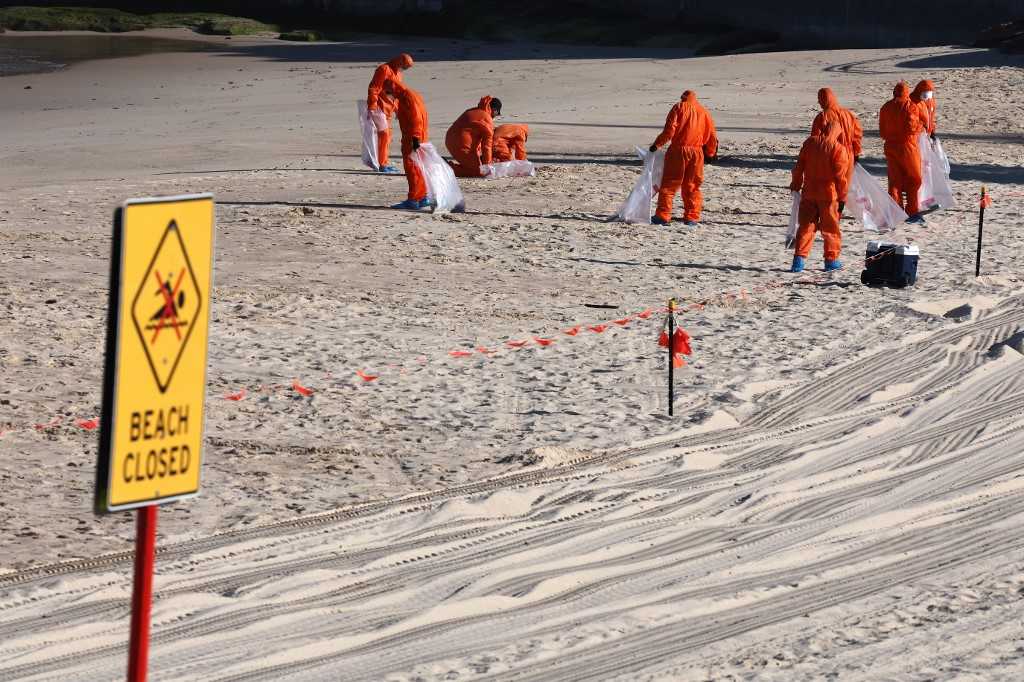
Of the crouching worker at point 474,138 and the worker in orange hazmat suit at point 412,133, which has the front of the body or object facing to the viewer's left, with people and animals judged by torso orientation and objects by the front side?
the worker in orange hazmat suit

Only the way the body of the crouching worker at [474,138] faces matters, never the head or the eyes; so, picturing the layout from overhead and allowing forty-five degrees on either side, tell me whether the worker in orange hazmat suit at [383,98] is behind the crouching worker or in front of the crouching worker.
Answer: behind

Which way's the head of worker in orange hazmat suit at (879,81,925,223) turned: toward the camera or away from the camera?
away from the camera

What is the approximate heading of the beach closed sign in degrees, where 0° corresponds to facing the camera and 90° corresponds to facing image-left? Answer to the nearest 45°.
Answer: approximately 315°

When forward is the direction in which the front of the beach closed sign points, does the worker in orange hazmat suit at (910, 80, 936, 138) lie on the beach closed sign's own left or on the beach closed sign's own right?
on the beach closed sign's own left

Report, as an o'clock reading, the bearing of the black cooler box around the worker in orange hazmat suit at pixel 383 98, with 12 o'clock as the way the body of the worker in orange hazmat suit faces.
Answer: The black cooler box is roughly at 2 o'clock from the worker in orange hazmat suit.

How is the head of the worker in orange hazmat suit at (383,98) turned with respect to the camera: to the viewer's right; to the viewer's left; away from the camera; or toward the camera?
to the viewer's right

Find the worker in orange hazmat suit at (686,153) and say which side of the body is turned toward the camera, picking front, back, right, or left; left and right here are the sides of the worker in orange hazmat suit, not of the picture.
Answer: back

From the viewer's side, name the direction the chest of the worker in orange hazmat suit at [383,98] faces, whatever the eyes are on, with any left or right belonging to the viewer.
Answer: facing to the right of the viewer

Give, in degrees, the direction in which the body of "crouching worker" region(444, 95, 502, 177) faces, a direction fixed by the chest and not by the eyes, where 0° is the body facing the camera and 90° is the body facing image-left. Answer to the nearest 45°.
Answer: approximately 270°

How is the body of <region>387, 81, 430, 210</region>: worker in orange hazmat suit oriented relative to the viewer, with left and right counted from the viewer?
facing to the left of the viewer

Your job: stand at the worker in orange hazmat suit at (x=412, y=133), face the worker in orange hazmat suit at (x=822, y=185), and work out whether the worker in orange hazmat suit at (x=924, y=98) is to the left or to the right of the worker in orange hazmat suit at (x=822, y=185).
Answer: left

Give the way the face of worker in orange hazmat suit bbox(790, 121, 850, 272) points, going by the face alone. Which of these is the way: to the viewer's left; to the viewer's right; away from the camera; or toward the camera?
away from the camera
